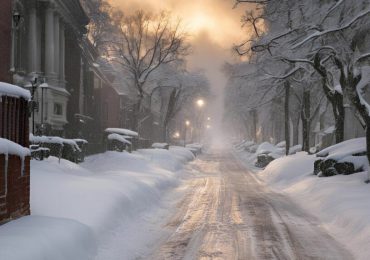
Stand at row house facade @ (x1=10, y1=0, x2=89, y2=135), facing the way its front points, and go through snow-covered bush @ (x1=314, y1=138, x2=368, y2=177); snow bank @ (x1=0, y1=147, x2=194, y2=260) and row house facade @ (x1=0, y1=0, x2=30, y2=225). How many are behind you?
0

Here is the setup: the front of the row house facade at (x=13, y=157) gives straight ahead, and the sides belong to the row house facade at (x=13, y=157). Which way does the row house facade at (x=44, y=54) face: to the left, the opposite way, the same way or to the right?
the same way

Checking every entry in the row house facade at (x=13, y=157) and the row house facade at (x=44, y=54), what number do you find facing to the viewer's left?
0

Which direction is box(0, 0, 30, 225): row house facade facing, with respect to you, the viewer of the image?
facing the viewer and to the right of the viewer

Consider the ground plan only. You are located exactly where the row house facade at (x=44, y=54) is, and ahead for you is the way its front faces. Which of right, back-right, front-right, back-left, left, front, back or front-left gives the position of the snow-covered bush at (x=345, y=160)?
front

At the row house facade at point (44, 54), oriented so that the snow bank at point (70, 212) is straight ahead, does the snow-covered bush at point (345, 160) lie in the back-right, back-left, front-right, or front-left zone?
front-left

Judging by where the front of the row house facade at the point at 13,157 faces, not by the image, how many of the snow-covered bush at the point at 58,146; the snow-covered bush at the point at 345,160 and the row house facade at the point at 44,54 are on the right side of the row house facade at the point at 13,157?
0

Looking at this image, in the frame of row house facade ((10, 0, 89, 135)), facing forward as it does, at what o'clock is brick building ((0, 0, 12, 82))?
The brick building is roughly at 2 o'clock from the row house facade.

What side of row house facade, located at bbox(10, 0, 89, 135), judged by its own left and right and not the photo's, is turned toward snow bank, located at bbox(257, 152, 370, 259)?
front

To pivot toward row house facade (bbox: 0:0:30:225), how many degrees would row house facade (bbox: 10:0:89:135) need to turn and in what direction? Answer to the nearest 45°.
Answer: approximately 45° to its right
